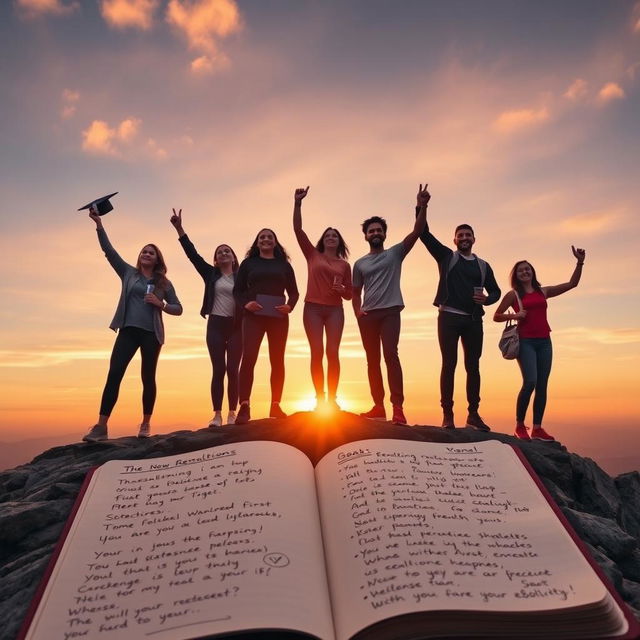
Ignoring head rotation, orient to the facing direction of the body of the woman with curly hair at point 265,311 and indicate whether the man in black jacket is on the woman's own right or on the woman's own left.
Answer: on the woman's own left

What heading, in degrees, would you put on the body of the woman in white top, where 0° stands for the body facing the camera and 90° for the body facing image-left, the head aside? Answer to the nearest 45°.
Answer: approximately 0°

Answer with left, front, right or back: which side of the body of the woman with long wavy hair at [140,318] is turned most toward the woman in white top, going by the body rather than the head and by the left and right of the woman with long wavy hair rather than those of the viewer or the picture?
left

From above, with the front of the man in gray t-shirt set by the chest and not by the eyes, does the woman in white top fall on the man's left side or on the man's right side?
on the man's right side

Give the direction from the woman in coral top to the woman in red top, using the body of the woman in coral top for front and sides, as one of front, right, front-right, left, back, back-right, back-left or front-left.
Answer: left

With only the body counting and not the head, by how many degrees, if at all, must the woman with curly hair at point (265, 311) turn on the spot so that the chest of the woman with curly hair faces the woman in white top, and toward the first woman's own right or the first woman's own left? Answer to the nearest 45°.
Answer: approximately 135° to the first woman's own right

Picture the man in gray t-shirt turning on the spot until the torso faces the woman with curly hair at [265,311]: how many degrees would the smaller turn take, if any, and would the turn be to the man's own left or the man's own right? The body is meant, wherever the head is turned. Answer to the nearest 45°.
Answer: approximately 90° to the man's own right

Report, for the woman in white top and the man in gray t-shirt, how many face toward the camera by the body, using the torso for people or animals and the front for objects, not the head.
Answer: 2

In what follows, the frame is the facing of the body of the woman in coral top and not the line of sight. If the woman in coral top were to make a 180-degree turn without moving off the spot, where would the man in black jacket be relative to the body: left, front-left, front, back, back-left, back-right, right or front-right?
right

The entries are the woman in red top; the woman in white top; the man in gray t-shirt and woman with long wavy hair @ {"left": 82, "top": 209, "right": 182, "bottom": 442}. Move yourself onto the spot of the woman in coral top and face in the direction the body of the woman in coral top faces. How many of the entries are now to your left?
2

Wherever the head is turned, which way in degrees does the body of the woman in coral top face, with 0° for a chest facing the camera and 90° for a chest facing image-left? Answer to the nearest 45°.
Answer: approximately 0°
